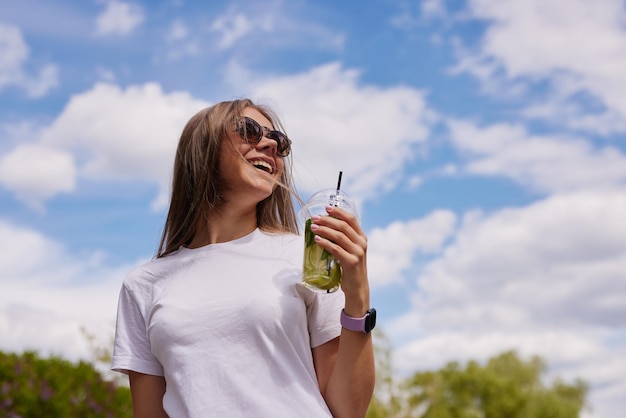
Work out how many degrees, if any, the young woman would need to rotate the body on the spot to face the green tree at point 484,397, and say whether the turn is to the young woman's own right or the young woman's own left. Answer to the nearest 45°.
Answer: approximately 180°

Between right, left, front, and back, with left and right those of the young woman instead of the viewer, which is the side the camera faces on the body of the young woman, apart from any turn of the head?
front
